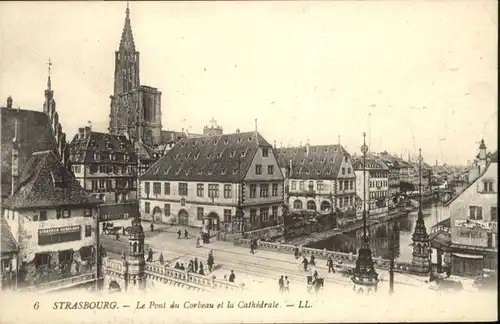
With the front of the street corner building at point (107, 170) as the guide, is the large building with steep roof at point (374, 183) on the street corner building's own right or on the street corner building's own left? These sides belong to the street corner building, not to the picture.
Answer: on the street corner building's own left

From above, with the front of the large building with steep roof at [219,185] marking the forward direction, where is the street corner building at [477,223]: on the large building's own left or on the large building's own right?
on the large building's own left

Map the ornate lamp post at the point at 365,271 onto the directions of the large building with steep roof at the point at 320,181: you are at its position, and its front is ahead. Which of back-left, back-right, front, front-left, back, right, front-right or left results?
front-left

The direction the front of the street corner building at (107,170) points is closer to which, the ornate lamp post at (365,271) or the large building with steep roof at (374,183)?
the ornate lamp post

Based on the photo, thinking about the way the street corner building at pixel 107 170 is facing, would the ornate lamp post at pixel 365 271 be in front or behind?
in front

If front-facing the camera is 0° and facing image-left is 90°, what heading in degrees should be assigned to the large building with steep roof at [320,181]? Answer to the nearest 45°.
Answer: approximately 45°

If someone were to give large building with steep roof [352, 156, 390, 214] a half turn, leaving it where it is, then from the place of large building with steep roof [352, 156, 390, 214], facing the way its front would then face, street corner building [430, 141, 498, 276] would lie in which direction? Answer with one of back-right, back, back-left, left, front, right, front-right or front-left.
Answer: back-left

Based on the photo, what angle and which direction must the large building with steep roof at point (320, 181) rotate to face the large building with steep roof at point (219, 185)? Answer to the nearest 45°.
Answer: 0° — it already faces it

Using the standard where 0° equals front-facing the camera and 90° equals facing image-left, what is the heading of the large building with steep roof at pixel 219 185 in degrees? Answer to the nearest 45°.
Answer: approximately 45°

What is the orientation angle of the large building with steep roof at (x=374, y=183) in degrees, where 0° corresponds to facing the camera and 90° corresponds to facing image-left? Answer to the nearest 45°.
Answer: approximately 315°
